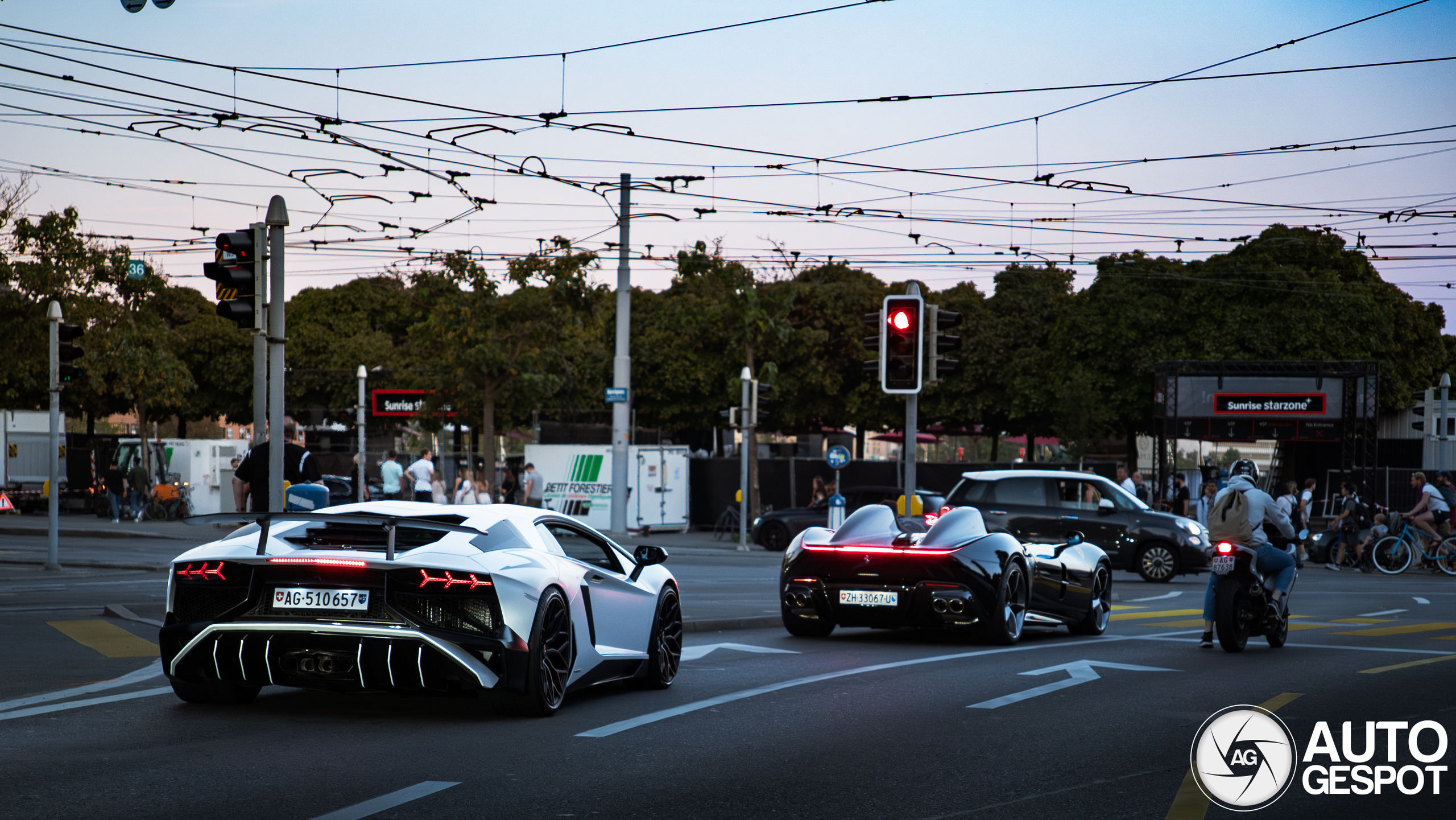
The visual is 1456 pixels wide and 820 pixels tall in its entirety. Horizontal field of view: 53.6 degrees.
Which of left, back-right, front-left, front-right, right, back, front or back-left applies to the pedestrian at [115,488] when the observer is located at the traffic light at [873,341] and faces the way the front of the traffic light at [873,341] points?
front-right

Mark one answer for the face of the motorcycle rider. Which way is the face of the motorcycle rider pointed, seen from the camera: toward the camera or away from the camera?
away from the camera

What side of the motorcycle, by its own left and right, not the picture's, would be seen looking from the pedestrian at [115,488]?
left

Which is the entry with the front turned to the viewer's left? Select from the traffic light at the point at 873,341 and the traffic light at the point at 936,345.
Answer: the traffic light at the point at 873,341

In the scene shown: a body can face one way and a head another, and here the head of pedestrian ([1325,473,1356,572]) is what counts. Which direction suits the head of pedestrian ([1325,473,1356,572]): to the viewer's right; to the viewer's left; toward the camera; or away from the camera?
to the viewer's left

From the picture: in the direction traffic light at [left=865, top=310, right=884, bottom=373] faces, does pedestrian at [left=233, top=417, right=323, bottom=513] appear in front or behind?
in front

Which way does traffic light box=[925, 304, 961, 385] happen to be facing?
to the viewer's right

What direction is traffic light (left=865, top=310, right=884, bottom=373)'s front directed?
to the viewer's left

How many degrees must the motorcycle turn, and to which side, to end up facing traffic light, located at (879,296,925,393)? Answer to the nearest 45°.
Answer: approximately 90° to its left

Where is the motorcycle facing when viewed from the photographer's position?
facing away from the viewer and to the right of the viewer

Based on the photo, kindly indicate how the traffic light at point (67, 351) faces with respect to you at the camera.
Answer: facing the viewer

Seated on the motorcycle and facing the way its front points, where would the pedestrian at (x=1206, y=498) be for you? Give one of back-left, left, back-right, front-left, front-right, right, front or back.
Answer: front-left
